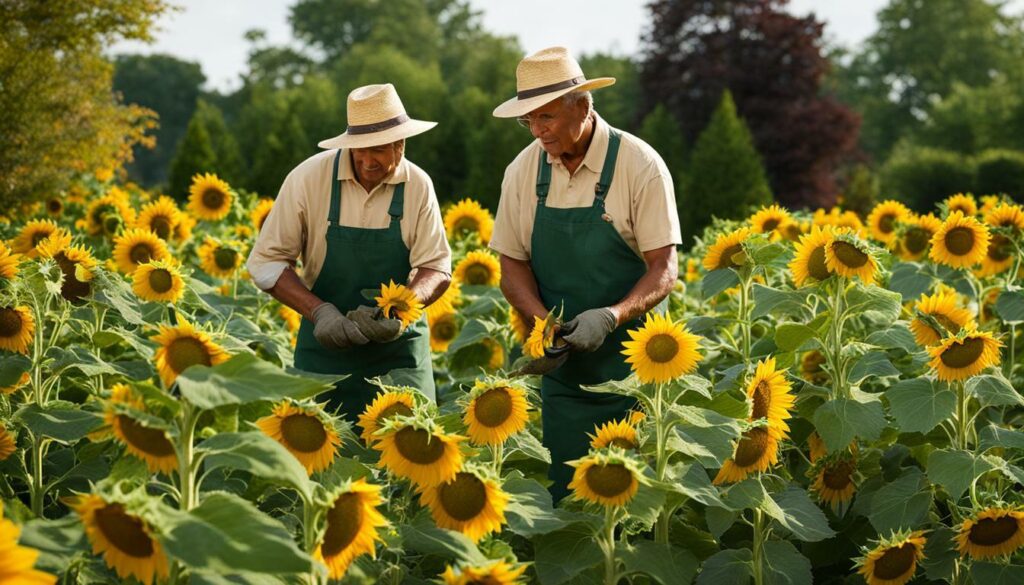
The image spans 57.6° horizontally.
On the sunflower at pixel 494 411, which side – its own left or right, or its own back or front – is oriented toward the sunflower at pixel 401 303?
back

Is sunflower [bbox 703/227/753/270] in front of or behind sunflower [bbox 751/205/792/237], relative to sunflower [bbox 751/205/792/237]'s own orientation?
in front

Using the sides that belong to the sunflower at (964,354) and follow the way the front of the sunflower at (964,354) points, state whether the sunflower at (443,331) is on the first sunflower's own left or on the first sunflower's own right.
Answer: on the first sunflower's own right

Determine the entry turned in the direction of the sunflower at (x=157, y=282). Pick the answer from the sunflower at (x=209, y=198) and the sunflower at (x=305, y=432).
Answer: the sunflower at (x=209, y=198)

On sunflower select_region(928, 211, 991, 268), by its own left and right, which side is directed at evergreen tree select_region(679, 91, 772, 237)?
back

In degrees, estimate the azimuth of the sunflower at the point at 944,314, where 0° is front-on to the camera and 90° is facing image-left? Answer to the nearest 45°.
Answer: approximately 0°

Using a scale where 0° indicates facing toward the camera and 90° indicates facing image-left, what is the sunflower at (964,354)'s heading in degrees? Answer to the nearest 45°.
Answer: approximately 0°
